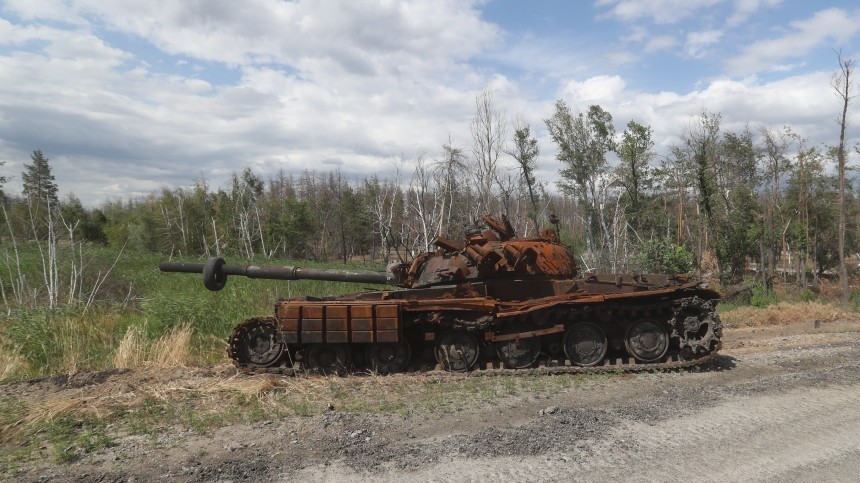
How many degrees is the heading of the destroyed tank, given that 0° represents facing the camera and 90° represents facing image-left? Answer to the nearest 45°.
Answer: approximately 90°

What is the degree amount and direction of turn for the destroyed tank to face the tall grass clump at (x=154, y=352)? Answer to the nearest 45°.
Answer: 0° — it already faces it
